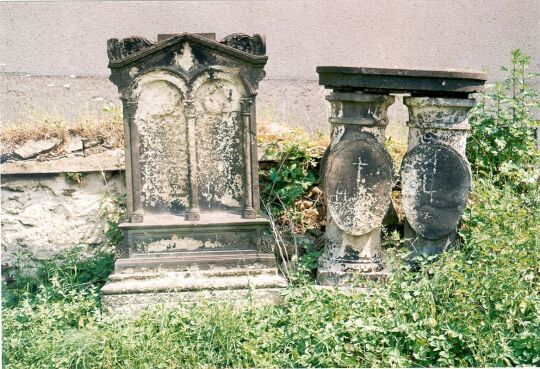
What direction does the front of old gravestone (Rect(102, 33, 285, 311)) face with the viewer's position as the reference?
facing the viewer

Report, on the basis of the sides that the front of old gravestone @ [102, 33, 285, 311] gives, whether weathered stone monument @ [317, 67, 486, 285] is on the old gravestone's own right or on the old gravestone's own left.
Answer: on the old gravestone's own left

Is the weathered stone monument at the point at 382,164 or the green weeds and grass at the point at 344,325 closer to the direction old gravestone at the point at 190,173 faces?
the green weeds and grass

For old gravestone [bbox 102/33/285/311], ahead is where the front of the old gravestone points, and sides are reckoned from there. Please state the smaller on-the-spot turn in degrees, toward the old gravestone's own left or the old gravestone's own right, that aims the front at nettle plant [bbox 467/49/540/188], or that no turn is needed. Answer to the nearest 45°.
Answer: approximately 90° to the old gravestone's own left

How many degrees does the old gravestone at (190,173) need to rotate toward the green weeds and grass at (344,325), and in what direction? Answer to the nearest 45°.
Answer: approximately 45° to its left

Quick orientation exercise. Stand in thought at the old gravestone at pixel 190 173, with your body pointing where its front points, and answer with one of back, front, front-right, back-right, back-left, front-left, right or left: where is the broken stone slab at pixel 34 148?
back-right

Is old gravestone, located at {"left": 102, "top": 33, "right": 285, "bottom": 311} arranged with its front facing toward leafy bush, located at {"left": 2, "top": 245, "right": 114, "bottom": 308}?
no
